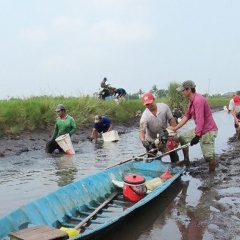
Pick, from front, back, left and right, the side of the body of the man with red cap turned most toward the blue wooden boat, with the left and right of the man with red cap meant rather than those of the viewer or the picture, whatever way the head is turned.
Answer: front

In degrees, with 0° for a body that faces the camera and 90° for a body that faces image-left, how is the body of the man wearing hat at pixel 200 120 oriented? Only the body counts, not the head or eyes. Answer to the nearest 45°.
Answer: approximately 90°

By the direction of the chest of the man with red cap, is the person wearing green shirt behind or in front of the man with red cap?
behind

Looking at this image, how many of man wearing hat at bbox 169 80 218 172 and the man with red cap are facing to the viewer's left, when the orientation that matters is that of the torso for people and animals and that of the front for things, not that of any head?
1

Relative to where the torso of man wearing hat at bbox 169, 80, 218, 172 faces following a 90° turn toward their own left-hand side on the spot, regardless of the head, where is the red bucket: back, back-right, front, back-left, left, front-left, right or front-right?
front-right

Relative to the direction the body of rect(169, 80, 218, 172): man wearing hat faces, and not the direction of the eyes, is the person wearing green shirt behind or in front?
in front

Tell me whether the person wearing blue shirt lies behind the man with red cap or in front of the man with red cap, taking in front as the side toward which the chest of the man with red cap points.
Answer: behind

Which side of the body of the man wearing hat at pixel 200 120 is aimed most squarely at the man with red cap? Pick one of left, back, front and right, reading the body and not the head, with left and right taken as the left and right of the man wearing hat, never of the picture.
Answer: front

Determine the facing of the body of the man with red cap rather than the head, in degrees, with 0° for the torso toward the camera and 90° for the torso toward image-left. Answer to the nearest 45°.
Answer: approximately 0°

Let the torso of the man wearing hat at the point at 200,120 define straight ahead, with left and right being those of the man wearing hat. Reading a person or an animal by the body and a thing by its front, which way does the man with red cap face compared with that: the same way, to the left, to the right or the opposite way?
to the left

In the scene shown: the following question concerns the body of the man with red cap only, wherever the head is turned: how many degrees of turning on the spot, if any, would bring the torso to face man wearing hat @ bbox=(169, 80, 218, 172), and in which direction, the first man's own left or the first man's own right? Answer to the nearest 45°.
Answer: approximately 90° to the first man's own left
